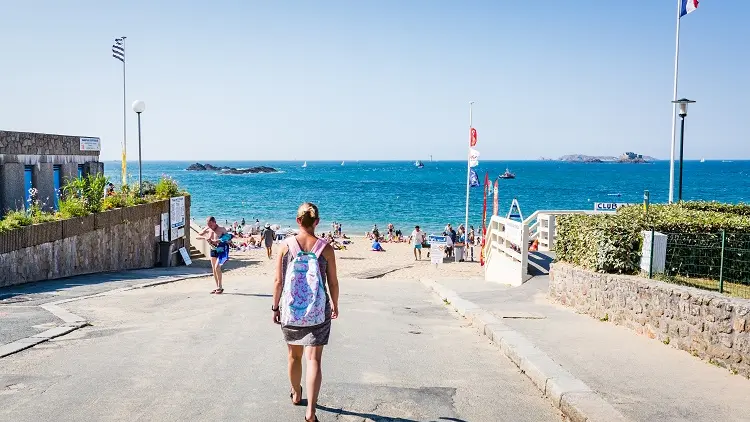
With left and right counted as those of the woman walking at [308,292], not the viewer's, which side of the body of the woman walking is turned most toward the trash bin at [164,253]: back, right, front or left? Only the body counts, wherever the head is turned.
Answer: front

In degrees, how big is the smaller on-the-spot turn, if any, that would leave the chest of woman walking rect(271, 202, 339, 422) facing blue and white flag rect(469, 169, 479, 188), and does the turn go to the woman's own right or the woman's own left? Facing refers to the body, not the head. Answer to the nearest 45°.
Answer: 0° — they already face it

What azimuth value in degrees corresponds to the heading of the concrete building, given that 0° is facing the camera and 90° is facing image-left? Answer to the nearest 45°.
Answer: approximately 315°

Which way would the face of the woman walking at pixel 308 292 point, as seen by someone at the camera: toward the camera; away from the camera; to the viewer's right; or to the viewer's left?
away from the camera

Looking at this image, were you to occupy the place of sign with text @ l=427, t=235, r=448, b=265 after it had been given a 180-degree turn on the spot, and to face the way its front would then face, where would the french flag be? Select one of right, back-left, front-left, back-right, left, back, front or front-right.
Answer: back-right

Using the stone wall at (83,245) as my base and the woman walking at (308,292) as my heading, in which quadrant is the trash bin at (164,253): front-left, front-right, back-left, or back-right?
back-left

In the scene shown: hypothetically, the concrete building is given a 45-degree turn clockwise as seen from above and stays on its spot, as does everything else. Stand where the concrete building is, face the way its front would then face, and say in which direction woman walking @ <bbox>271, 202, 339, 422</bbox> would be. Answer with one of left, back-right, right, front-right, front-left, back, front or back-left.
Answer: front

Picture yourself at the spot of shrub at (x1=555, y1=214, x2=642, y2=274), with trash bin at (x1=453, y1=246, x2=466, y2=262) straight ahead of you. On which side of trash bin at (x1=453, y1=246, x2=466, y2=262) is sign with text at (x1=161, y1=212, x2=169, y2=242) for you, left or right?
left

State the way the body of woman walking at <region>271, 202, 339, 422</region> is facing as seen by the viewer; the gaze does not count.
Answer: away from the camera

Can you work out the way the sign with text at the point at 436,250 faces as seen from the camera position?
facing the viewer

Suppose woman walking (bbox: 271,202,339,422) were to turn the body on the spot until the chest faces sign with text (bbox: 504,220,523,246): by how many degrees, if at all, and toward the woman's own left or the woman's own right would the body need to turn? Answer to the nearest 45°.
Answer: approximately 45° to the woman's own right
